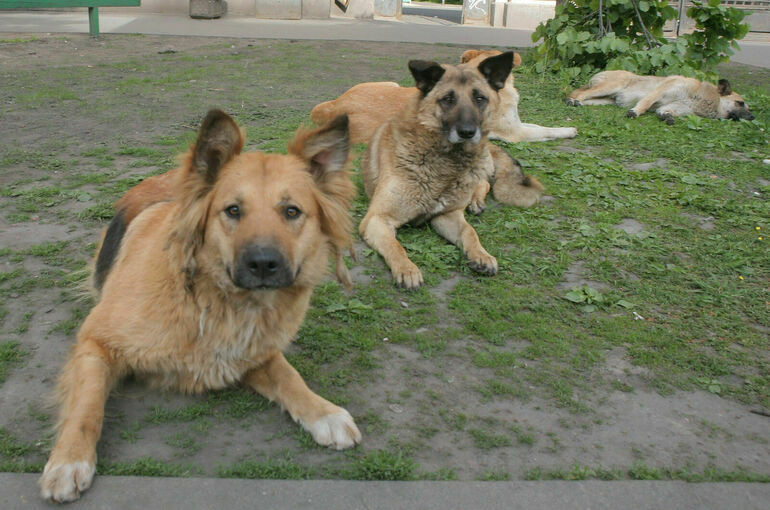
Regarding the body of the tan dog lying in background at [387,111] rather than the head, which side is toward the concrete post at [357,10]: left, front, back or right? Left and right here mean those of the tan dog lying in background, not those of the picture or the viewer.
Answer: left

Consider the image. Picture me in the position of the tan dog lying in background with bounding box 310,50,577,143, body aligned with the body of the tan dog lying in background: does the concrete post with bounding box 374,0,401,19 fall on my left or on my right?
on my left

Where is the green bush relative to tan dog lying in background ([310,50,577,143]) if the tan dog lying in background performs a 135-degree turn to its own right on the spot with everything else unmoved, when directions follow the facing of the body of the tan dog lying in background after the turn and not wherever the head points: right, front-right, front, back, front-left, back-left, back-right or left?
back

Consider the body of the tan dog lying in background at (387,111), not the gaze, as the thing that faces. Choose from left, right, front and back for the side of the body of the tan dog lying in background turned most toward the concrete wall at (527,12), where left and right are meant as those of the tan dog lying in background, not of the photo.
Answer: left

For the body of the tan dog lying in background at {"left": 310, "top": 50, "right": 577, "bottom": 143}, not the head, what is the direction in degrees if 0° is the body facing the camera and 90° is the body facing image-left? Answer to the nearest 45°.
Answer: approximately 270°

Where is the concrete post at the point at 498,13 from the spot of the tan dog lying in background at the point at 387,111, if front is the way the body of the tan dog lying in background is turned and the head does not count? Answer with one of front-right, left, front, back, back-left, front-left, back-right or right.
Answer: left

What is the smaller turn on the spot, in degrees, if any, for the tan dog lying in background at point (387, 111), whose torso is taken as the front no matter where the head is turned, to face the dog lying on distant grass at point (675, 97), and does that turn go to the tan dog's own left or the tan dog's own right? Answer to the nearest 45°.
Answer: approximately 45° to the tan dog's own left

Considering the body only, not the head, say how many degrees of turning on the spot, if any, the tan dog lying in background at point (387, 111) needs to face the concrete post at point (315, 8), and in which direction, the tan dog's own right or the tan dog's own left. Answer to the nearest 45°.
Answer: approximately 90° to the tan dog's own left

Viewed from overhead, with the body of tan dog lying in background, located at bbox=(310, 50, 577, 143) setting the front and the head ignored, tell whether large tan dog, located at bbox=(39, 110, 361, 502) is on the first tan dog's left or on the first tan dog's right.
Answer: on the first tan dog's right

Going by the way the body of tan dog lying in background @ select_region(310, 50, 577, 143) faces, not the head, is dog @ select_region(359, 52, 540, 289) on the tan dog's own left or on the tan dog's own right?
on the tan dog's own right
